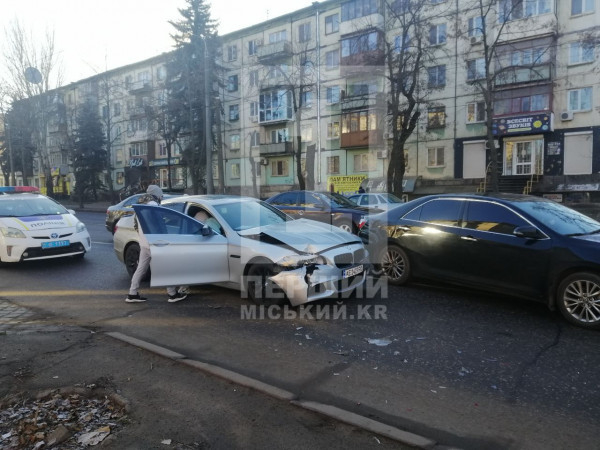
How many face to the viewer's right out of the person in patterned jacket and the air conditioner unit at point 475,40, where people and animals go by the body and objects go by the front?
1

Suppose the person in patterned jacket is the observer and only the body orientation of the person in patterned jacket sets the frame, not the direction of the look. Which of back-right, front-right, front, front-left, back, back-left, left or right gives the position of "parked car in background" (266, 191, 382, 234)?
front-left

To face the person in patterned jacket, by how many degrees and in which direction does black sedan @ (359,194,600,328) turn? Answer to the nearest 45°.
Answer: approximately 135° to its right

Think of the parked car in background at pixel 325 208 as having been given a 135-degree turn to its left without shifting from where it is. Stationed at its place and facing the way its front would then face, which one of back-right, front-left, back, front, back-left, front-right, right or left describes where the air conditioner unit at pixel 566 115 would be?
front-right

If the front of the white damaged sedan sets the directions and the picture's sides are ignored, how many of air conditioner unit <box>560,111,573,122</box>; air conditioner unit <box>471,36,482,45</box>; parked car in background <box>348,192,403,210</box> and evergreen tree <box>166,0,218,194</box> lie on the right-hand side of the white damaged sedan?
0

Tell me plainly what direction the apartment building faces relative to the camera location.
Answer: facing the viewer and to the left of the viewer

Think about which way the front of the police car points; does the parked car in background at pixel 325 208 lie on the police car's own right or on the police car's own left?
on the police car's own left

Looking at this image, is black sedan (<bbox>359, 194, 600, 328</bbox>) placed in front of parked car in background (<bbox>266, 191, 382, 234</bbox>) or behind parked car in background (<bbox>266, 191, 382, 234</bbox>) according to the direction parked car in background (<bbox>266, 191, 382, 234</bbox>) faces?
in front

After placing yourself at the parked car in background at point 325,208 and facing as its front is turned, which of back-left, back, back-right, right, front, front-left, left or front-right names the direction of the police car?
right

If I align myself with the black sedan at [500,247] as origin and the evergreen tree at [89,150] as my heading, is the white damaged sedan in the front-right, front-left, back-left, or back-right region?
front-left

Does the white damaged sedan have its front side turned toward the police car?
no

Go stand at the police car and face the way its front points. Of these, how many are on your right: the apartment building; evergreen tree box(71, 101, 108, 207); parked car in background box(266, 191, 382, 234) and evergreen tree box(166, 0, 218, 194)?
0

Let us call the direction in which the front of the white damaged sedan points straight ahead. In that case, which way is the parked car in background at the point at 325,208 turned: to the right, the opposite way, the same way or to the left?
the same way

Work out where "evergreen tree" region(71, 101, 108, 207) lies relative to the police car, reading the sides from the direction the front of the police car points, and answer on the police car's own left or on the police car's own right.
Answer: on the police car's own left

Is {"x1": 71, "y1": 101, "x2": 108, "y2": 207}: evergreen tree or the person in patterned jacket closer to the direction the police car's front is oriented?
the person in patterned jacket

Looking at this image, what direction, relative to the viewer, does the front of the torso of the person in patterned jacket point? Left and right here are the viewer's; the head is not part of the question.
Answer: facing to the right of the viewer

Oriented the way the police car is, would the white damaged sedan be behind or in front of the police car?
in front
